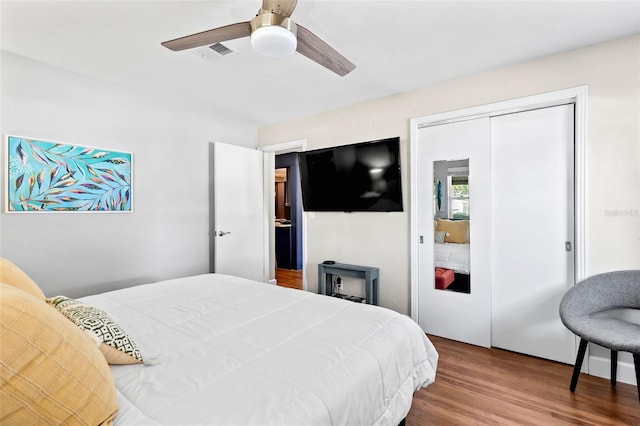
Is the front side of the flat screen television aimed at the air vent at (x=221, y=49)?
yes

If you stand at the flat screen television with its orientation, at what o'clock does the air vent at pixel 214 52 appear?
The air vent is roughly at 12 o'clock from the flat screen television.

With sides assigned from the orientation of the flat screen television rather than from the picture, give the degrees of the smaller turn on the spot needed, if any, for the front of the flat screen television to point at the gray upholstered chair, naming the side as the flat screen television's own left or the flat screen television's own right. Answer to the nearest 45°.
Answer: approximately 90° to the flat screen television's own left

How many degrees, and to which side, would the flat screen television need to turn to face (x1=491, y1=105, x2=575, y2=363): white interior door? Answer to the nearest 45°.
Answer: approximately 90° to its left

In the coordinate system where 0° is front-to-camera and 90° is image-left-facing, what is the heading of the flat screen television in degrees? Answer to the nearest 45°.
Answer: approximately 45°

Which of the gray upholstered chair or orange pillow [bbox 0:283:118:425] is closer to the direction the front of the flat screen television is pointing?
the orange pillow

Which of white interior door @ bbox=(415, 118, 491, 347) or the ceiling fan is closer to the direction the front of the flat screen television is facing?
the ceiling fan

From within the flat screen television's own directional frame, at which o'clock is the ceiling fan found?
The ceiling fan is roughly at 11 o'clock from the flat screen television.

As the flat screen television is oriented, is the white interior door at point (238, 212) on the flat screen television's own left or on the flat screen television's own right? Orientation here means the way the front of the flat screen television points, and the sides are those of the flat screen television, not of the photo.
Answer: on the flat screen television's own right

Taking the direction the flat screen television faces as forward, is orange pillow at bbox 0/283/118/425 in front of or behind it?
in front
